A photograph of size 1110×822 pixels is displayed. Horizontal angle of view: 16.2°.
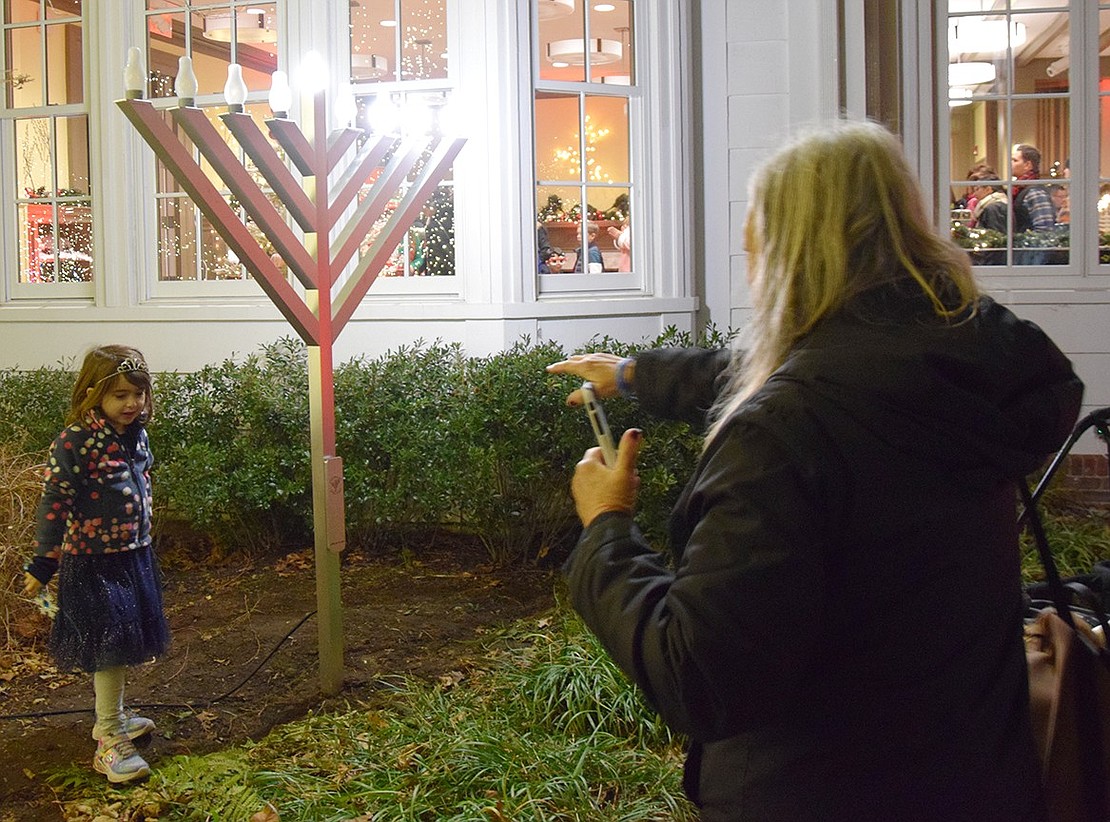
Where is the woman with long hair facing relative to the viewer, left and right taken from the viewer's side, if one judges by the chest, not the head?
facing away from the viewer and to the left of the viewer

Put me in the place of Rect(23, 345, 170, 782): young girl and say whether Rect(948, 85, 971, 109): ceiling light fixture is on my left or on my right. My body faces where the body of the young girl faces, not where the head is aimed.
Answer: on my left

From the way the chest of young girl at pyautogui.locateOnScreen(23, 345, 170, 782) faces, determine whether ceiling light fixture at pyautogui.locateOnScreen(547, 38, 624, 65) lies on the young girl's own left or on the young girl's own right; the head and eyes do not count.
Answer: on the young girl's own left

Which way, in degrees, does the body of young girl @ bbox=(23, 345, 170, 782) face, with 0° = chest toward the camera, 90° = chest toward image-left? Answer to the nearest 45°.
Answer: approximately 315°

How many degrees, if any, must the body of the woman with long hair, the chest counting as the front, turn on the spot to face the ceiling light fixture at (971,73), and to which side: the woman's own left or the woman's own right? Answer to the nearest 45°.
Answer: approximately 45° to the woman's own right

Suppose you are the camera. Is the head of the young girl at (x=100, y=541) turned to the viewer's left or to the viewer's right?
to the viewer's right

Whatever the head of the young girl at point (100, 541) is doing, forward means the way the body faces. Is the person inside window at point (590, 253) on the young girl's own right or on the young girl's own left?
on the young girl's own left

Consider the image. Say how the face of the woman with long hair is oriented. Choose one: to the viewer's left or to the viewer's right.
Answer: to the viewer's left

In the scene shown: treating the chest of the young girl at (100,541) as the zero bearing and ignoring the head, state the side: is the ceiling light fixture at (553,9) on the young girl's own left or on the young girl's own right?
on the young girl's own left
